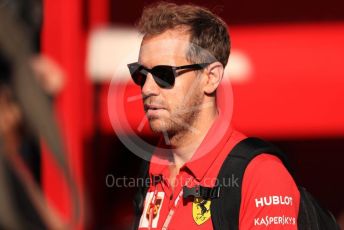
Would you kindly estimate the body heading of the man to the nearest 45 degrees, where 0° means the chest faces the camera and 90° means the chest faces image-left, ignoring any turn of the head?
approximately 45°
